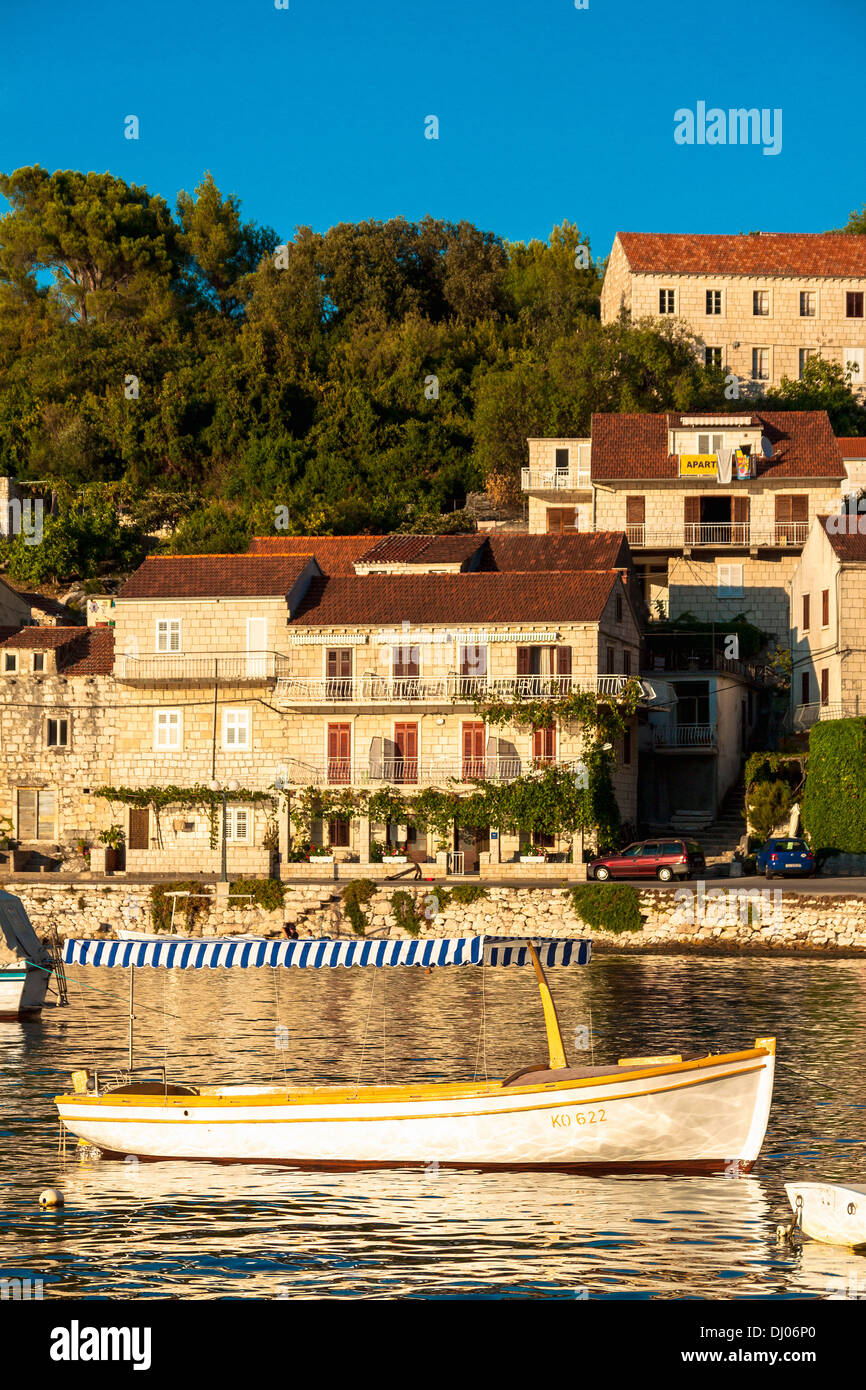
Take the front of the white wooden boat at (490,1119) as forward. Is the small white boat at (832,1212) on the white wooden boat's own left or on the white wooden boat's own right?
on the white wooden boat's own right

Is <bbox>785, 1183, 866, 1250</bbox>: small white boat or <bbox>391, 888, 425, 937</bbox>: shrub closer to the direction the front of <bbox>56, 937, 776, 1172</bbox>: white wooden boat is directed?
the small white boat

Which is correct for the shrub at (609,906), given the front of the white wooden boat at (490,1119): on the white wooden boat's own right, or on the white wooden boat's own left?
on the white wooden boat's own left

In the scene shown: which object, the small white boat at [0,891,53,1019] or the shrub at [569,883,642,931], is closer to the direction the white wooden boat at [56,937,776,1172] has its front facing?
the shrub

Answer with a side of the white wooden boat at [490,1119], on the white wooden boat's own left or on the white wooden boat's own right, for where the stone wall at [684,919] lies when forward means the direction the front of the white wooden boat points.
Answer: on the white wooden boat's own left

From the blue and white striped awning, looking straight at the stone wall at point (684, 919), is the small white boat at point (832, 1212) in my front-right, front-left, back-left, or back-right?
back-right

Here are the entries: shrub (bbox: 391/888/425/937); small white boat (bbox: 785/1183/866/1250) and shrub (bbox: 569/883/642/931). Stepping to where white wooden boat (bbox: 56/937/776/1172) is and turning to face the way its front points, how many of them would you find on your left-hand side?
2

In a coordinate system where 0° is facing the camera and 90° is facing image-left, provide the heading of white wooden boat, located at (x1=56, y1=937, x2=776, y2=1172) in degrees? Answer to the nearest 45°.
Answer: approximately 270°

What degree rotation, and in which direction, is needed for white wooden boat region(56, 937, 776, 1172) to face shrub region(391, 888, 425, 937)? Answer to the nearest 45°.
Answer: approximately 90° to its left
